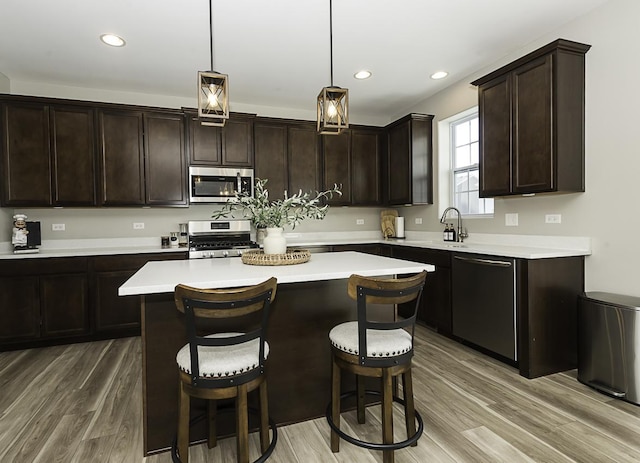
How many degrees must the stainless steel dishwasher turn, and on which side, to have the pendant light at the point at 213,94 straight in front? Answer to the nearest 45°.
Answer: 0° — it already faces it

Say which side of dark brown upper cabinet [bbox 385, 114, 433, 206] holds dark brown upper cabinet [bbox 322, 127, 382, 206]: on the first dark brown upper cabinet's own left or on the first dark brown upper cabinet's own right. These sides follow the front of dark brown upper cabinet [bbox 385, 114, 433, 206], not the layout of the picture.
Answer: on the first dark brown upper cabinet's own right

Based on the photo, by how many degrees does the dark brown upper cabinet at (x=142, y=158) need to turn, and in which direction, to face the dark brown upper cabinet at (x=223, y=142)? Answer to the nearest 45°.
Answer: approximately 90° to its left

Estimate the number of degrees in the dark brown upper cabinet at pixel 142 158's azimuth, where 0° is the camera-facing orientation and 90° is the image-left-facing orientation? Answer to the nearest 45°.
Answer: approximately 0°

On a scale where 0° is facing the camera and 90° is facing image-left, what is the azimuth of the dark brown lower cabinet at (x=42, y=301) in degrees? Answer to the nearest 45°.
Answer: approximately 0°

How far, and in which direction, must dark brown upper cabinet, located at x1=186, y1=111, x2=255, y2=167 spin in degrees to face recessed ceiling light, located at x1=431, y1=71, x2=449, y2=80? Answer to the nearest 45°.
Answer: approximately 45° to its left

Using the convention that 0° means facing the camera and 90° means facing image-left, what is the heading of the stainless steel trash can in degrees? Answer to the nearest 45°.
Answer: approximately 45°

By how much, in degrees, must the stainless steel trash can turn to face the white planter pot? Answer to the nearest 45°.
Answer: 0° — it already faces it
